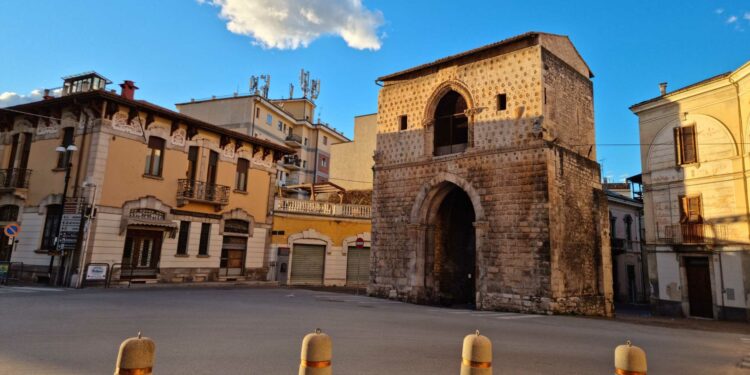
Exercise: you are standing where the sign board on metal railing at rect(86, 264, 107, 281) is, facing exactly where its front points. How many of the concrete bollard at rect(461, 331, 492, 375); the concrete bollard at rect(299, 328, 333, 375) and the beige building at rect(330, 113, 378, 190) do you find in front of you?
2

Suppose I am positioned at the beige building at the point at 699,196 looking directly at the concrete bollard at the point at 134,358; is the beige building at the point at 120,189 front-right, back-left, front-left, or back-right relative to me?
front-right

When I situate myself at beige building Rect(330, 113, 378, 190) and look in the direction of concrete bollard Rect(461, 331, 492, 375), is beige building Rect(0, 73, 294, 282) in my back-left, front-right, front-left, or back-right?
front-right

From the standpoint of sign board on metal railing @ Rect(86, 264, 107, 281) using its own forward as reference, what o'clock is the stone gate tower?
The stone gate tower is roughly at 10 o'clock from the sign board on metal railing.

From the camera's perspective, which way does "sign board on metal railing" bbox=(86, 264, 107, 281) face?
toward the camera

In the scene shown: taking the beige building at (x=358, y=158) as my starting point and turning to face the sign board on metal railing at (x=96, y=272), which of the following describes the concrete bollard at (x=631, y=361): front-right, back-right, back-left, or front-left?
front-left

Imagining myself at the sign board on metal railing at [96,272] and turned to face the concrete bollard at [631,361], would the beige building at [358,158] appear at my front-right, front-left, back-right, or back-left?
back-left

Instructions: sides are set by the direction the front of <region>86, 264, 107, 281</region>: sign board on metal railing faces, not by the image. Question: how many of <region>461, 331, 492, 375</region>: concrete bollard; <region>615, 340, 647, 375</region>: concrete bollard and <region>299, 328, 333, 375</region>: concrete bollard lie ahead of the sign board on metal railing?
3

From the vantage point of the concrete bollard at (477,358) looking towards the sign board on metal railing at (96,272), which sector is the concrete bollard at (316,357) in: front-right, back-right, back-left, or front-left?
front-left

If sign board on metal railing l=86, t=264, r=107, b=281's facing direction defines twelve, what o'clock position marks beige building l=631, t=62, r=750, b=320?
The beige building is roughly at 10 o'clock from the sign board on metal railing.

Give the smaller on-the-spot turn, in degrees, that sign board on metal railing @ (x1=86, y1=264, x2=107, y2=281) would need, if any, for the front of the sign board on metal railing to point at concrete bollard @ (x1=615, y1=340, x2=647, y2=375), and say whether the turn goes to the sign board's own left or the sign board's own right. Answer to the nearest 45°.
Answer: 0° — it already faces it

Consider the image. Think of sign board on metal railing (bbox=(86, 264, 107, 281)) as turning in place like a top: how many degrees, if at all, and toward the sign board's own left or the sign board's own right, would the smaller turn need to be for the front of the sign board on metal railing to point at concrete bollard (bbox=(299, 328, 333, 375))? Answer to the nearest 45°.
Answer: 0° — it already faces it

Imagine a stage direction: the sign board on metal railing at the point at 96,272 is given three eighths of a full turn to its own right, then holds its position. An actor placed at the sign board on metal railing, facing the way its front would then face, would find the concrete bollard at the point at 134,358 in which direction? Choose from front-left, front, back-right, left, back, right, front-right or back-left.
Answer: back-left

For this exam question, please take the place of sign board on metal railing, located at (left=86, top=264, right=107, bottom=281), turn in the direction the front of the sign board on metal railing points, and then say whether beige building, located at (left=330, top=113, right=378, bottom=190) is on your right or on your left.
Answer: on your left
